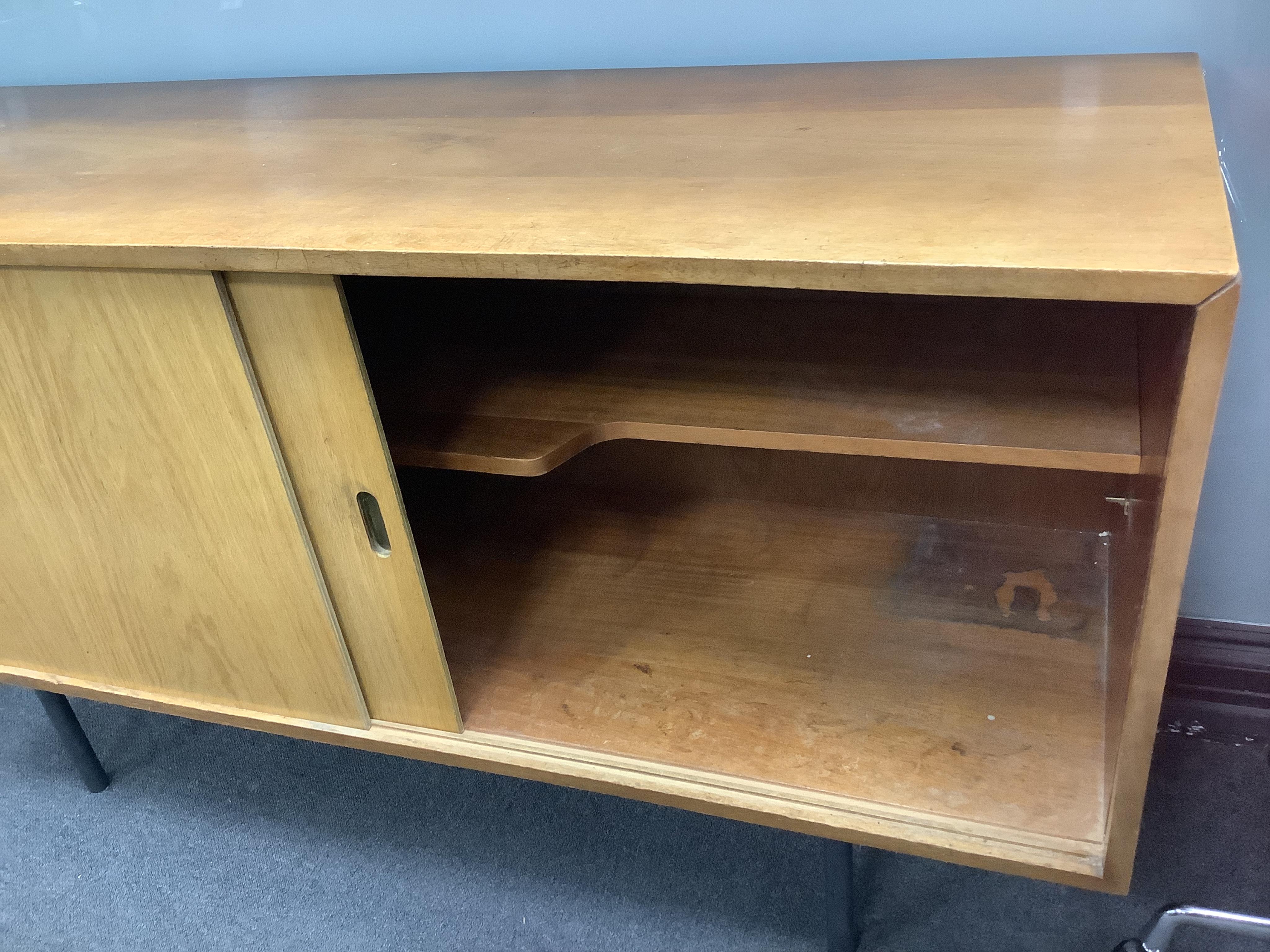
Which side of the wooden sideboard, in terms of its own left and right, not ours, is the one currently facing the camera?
front
